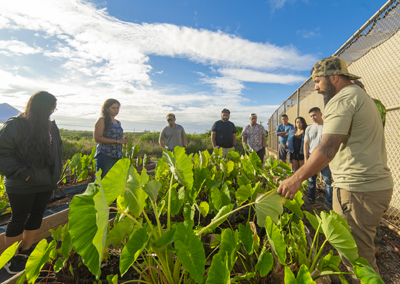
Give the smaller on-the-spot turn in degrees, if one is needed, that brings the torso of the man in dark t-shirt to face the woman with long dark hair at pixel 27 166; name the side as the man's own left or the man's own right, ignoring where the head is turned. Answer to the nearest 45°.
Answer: approximately 45° to the man's own right

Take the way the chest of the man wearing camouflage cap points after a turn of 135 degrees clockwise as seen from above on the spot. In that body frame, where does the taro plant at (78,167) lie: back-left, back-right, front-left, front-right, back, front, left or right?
back-left

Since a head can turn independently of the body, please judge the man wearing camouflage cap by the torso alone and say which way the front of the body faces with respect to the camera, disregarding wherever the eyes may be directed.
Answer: to the viewer's left

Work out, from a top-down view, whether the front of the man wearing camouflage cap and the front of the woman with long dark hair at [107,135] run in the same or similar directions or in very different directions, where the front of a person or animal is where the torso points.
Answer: very different directions

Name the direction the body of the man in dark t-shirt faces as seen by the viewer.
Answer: toward the camera

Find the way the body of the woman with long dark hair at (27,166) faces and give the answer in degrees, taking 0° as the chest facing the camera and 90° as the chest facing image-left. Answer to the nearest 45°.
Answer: approximately 315°

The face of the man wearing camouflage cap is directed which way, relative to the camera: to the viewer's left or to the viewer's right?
to the viewer's left

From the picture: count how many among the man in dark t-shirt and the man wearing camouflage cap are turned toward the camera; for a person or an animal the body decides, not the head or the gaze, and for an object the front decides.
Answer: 1

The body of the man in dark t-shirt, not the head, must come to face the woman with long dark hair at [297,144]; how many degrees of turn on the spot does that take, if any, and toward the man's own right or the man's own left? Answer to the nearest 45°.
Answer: approximately 90° to the man's own left

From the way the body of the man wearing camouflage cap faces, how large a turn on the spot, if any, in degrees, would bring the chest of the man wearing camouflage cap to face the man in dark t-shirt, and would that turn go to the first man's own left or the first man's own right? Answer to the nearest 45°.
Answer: approximately 45° to the first man's own right

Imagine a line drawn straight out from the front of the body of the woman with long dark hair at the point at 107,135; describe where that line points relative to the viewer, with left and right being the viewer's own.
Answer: facing the viewer and to the right of the viewer
